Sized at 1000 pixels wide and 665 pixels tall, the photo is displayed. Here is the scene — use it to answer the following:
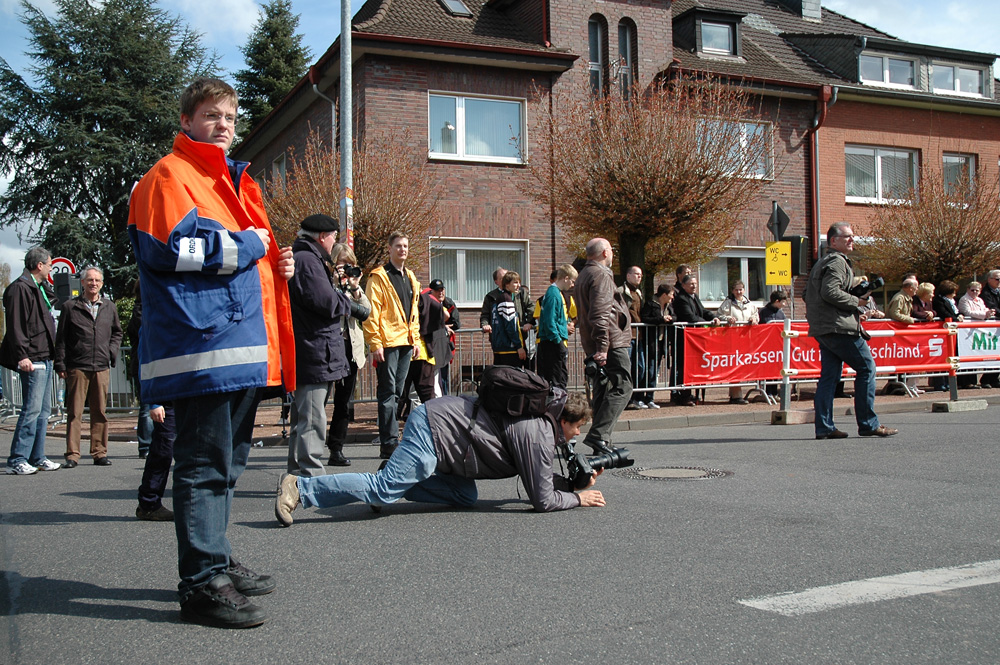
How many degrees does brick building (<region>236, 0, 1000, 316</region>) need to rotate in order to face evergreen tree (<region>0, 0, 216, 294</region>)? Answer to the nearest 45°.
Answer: approximately 135° to its right

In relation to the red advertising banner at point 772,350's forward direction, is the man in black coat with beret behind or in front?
in front

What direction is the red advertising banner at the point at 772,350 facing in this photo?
toward the camera

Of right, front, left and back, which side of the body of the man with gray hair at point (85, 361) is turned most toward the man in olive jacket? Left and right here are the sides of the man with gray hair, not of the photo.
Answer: left

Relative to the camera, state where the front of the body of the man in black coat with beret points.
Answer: to the viewer's right

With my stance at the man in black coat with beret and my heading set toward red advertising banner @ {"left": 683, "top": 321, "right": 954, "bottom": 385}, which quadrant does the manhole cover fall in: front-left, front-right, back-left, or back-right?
front-right

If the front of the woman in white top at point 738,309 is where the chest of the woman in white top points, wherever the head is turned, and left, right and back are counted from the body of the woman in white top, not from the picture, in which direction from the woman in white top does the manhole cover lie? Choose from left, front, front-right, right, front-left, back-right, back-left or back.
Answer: front

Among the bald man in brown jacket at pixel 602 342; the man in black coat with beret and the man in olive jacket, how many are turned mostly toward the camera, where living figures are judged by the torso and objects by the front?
0

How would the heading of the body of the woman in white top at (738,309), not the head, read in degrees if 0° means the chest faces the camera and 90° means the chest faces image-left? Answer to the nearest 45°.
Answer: approximately 0°

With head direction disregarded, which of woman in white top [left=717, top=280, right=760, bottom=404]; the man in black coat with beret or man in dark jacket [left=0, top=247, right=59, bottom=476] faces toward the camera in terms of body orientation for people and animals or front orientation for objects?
the woman in white top

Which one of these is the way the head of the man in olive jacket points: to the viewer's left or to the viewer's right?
to the viewer's right

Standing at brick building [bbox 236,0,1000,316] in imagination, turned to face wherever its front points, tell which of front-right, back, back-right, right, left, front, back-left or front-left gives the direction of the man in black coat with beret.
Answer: front

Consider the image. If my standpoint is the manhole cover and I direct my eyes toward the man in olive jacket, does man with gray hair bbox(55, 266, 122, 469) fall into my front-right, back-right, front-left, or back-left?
back-left

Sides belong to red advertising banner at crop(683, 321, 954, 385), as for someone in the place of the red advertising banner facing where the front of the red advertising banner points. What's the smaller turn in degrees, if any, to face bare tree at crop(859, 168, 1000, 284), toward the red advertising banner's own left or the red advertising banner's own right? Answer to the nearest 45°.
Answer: approximately 180°

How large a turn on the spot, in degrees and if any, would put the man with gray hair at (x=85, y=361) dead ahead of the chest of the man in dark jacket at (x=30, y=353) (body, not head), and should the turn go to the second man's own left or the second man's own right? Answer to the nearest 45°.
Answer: approximately 45° to the second man's own left
